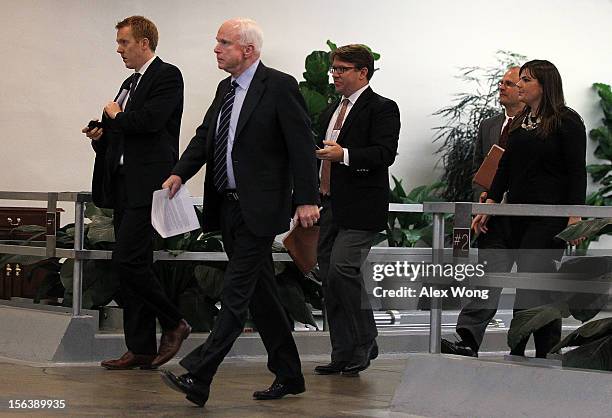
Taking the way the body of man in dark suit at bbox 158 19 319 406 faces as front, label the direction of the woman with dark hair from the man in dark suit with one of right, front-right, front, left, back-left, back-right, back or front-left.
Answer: back-left

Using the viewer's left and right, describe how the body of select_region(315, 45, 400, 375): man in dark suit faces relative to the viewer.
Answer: facing the viewer and to the left of the viewer

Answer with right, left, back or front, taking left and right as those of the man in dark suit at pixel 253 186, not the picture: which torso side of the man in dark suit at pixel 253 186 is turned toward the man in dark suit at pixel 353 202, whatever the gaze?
back

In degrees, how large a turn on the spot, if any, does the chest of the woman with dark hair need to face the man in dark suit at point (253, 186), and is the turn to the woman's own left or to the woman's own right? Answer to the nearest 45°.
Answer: approximately 45° to the woman's own right

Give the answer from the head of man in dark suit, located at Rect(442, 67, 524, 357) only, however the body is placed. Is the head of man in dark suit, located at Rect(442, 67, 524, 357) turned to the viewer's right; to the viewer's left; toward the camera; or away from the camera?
to the viewer's left

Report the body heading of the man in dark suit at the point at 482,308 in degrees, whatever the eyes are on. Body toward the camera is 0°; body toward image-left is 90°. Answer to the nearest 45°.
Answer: approximately 45°

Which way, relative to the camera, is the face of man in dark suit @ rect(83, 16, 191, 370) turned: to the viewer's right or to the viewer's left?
to the viewer's left

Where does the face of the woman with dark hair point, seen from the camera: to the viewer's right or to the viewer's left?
to the viewer's left
